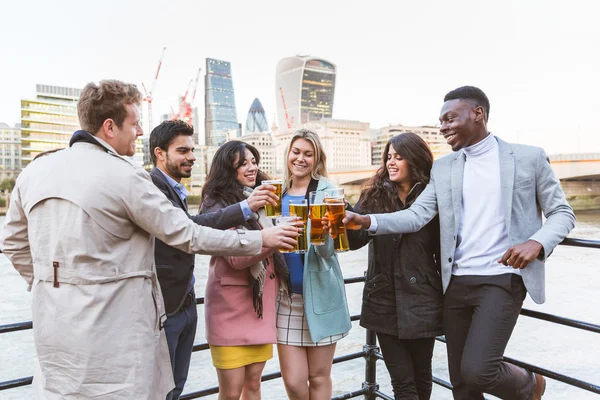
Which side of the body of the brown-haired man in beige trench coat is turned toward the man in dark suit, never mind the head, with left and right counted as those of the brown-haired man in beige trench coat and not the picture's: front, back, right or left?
front

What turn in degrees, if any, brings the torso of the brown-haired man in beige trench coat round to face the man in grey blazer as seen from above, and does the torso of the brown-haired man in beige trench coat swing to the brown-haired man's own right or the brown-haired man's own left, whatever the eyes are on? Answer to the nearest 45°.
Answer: approximately 45° to the brown-haired man's own right

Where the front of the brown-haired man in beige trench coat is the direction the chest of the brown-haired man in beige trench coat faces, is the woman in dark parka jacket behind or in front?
in front

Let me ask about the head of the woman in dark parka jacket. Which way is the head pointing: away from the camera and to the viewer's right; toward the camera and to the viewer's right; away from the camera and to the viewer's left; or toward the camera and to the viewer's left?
toward the camera and to the viewer's left

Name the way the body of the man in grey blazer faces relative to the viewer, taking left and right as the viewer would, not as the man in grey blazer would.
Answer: facing the viewer and to the left of the viewer

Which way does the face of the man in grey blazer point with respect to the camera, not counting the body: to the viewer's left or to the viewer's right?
to the viewer's left

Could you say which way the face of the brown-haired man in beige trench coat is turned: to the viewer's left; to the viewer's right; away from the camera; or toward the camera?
to the viewer's right

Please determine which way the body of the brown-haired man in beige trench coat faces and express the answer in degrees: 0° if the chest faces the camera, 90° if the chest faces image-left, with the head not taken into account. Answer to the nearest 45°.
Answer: approximately 225°

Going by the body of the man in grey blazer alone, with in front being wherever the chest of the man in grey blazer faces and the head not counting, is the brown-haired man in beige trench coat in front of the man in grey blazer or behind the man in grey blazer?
in front

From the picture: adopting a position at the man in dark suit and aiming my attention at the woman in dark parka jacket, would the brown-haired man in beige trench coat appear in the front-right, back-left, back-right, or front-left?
back-right

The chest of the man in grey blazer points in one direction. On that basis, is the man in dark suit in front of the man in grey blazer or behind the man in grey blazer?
in front
